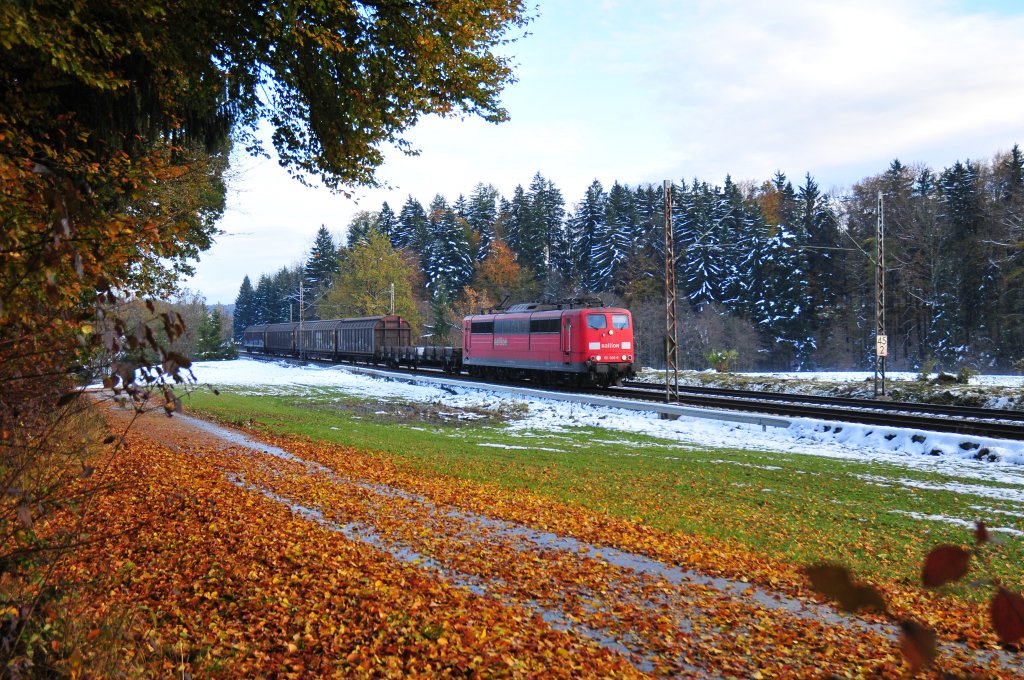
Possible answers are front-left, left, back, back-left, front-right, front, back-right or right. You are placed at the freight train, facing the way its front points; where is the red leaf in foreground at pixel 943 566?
front-right

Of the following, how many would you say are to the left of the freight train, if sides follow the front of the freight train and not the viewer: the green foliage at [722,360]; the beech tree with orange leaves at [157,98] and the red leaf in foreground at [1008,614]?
1

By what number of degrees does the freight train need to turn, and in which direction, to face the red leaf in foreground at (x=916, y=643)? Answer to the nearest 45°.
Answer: approximately 45° to its right

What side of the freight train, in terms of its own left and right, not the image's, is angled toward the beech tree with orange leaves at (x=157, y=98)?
right

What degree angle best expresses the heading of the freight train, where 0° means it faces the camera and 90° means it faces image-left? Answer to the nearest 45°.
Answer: approximately 315°

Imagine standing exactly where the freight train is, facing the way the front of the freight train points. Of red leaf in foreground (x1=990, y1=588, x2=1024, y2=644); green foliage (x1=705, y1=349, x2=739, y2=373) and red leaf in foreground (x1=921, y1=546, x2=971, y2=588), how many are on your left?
1

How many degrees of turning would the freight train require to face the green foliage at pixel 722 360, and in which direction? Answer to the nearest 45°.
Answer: approximately 90° to its left

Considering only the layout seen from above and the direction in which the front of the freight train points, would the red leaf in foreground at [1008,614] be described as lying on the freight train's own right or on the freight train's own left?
on the freight train's own right
